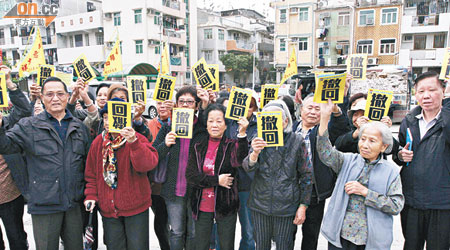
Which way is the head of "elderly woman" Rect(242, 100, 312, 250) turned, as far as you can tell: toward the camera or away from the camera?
toward the camera

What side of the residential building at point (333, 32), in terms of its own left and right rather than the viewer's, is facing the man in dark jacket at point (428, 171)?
front

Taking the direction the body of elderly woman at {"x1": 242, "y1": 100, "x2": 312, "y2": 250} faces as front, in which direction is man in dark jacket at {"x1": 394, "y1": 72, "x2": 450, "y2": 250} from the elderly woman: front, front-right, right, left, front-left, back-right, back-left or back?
left

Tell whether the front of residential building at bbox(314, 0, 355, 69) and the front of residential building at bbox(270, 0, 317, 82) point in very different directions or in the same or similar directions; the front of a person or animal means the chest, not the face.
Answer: same or similar directions

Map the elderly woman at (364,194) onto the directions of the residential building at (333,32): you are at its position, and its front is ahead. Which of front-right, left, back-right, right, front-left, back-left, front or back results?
front

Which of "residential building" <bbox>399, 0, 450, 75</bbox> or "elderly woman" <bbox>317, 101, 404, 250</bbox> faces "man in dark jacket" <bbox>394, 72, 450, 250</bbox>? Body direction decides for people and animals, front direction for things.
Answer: the residential building

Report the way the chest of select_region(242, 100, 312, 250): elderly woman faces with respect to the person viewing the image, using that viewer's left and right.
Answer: facing the viewer

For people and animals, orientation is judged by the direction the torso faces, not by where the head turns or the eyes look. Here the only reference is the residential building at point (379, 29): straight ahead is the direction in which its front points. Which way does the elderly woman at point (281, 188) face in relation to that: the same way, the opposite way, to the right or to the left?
the same way

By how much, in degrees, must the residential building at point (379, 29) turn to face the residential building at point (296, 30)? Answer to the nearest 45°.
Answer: approximately 90° to its right

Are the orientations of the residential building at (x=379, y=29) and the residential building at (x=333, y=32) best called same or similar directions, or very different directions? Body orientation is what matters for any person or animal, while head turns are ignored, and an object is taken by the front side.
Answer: same or similar directions

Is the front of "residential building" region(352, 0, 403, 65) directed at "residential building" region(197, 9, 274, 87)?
no

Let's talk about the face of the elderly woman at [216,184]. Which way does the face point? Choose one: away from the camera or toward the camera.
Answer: toward the camera

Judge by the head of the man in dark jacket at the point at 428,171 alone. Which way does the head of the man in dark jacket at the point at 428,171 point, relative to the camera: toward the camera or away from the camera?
toward the camera

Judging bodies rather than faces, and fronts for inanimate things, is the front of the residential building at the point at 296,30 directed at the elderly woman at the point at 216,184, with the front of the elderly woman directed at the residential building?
no

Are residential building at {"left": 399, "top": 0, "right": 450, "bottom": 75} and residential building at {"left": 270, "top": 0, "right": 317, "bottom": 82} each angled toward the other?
no

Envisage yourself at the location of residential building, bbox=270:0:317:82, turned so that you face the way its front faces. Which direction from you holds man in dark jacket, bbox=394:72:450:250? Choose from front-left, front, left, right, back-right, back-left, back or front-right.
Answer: front

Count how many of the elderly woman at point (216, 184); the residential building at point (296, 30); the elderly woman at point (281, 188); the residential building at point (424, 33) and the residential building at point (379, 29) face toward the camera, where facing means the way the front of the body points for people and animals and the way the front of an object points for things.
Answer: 5

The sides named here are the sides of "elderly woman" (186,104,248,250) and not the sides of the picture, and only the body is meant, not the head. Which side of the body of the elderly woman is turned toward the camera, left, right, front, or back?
front

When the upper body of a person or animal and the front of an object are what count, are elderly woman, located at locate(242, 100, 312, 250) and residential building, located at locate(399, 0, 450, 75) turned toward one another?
no

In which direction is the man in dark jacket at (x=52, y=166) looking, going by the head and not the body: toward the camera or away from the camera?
toward the camera

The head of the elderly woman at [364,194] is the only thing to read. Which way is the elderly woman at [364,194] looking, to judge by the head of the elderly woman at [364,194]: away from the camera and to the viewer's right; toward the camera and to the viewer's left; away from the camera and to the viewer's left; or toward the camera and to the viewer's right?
toward the camera and to the viewer's left
